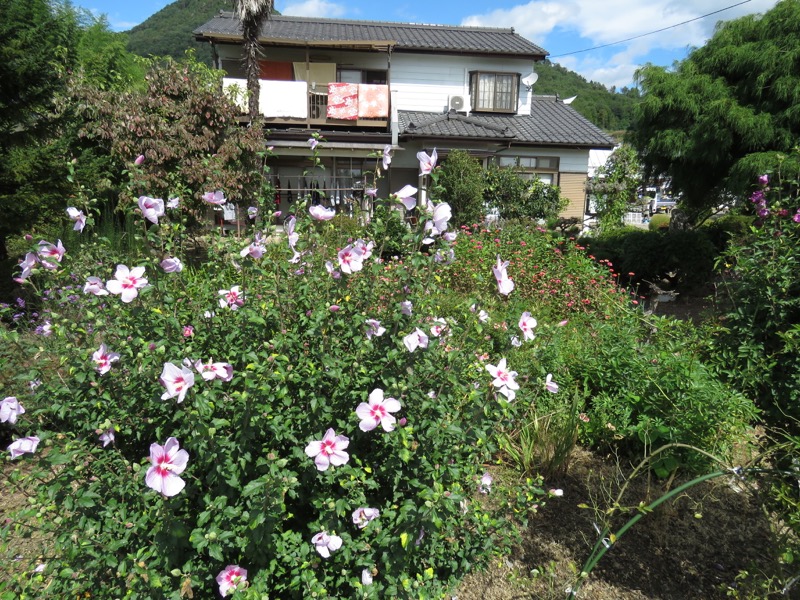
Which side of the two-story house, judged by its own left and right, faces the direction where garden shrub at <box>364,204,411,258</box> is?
front

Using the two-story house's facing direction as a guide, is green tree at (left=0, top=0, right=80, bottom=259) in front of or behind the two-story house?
in front

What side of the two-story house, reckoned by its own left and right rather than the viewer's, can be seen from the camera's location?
front

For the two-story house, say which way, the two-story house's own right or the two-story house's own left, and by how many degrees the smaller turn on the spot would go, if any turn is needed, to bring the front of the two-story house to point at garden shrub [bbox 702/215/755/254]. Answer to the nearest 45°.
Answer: approximately 45° to the two-story house's own left

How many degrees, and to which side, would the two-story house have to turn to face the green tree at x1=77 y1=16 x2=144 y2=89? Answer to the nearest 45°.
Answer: approximately 90° to its right

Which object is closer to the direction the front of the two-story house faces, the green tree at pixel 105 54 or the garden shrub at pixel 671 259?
the garden shrub

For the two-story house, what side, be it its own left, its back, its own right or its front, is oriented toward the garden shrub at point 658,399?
front

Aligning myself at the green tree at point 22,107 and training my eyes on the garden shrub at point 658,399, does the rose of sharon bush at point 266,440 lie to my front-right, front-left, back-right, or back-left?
front-right

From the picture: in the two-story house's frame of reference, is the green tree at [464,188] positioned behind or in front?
in front

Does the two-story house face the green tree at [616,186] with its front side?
no

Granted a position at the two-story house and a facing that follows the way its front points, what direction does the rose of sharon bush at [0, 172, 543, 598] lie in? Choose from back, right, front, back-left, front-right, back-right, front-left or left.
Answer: front

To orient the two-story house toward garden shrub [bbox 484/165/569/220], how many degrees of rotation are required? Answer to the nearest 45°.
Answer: approximately 45° to its left

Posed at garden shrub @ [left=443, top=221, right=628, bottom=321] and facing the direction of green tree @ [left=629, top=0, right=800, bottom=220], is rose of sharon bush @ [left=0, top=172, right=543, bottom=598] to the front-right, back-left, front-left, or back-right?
back-right
